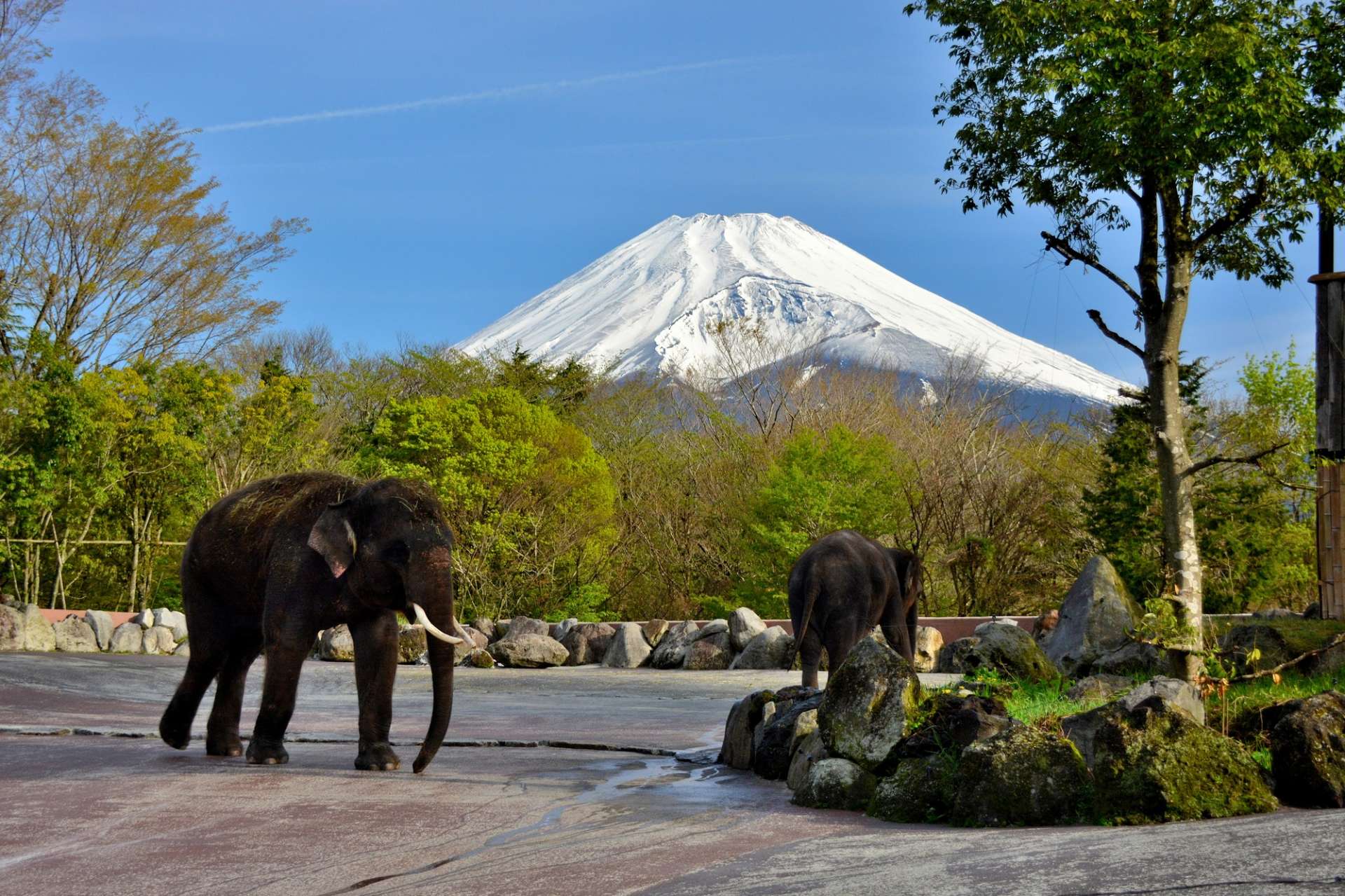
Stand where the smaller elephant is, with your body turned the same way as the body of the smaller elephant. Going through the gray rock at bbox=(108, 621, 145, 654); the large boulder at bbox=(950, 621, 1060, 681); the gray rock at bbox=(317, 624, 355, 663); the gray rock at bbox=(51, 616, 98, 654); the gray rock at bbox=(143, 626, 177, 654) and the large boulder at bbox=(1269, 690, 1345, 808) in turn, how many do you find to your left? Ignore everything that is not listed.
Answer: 4

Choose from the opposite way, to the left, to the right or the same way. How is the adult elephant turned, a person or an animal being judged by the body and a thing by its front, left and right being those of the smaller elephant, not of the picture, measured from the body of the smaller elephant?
to the right

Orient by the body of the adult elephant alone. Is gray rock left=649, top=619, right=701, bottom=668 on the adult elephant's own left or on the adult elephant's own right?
on the adult elephant's own left

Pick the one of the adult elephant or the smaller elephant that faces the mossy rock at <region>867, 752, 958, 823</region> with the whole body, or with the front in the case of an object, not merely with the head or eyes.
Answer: the adult elephant

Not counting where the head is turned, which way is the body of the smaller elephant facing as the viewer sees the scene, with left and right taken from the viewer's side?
facing away from the viewer and to the right of the viewer

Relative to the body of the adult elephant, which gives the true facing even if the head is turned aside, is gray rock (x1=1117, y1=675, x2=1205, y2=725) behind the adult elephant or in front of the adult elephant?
in front

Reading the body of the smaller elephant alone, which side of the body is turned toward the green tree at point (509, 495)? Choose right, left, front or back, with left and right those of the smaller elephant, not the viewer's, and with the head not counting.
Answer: left

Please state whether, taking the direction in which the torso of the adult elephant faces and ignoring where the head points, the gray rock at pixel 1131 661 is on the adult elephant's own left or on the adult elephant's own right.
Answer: on the adult elephant's own left

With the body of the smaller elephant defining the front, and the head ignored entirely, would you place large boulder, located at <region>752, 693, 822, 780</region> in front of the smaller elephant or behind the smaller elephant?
behind

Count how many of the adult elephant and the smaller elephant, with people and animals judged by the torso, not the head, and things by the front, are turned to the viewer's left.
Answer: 0

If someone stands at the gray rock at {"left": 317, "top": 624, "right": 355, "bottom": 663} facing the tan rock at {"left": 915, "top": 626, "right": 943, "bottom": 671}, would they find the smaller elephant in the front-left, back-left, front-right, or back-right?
front-right

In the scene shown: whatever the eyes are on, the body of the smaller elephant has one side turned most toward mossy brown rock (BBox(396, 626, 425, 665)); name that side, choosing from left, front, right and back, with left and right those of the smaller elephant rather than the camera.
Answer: left

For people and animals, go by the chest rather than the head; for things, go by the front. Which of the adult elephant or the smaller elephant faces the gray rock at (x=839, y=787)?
the adult elephant

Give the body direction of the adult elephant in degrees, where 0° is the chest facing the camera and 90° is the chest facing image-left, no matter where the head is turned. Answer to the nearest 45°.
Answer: approximately 315°

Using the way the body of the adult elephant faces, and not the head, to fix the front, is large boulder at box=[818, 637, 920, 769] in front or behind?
in front

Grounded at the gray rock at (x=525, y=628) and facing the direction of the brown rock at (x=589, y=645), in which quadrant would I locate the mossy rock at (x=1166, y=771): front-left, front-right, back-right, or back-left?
front-right
